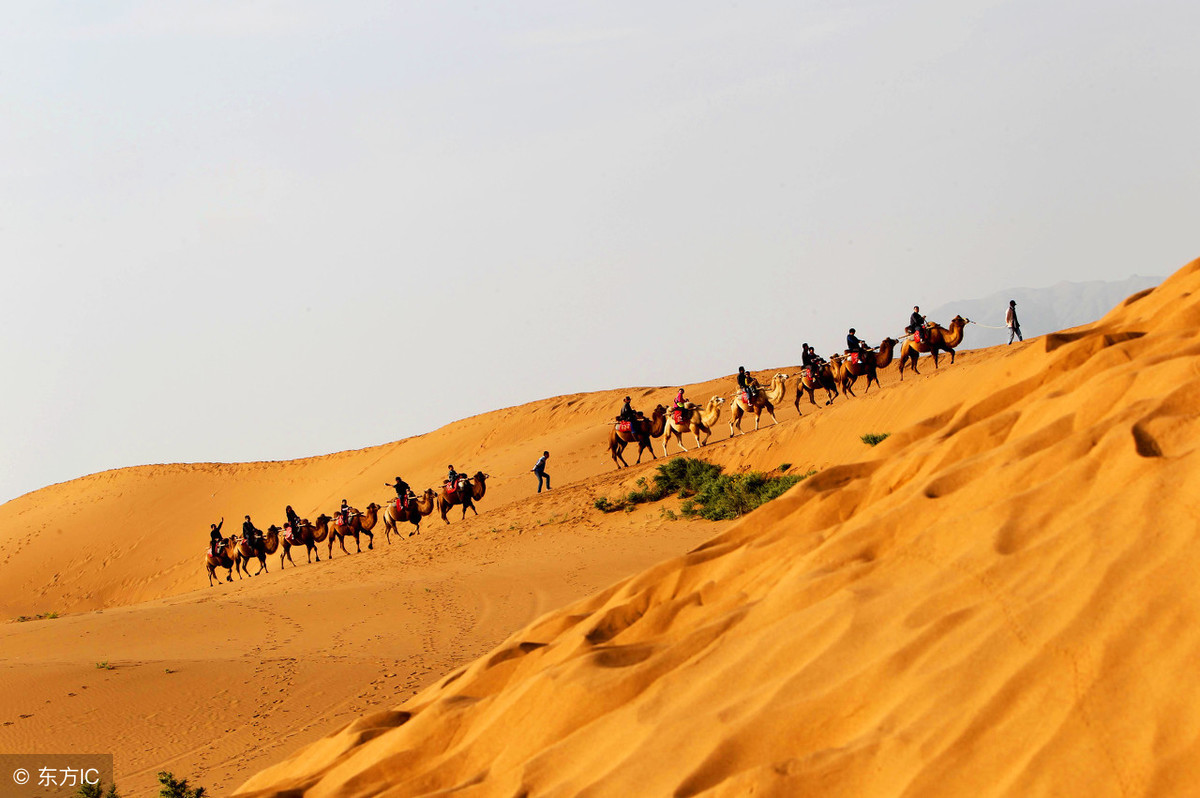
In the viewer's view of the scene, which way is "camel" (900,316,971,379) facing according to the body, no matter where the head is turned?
to the viewer's right

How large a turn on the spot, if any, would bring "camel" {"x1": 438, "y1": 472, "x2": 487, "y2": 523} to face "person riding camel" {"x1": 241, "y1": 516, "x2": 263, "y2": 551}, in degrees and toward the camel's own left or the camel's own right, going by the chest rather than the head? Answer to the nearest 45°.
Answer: approximately 135° to the camel's own left

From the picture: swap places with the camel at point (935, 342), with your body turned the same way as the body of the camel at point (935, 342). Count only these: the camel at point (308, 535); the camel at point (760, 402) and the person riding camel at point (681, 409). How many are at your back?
3

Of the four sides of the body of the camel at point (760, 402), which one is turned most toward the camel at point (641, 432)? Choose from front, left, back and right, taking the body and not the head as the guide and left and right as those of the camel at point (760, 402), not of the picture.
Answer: back

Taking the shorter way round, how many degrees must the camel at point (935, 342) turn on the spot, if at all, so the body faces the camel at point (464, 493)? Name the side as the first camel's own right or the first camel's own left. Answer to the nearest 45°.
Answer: approximately 180°

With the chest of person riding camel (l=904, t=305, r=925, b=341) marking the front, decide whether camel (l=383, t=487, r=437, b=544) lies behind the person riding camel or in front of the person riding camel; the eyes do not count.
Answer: behind

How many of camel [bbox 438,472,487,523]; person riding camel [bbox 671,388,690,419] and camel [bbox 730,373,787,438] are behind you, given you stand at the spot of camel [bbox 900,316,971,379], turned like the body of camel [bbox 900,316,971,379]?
3

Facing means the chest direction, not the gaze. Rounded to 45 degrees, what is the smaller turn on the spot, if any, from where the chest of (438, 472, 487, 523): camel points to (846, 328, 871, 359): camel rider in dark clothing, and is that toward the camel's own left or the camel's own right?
0° — it already faces them

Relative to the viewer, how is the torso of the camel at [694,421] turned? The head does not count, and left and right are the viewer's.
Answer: facing to the right of the viewer

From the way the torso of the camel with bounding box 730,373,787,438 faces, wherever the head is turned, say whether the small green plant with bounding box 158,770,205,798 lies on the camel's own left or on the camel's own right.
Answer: on the camel's own right

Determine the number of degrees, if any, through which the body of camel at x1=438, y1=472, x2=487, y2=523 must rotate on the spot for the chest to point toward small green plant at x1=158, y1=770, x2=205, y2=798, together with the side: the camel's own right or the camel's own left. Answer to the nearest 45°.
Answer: approximately 90° to the camel's own right

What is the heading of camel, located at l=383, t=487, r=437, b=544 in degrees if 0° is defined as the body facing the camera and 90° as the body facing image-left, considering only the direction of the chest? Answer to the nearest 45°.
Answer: approximately 270°
